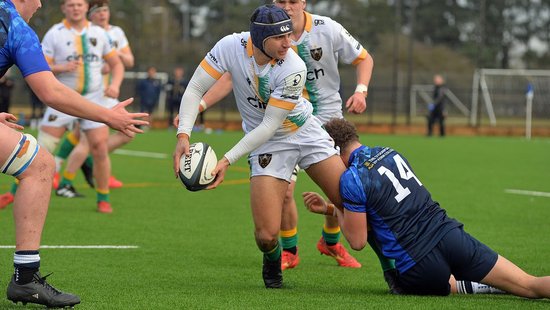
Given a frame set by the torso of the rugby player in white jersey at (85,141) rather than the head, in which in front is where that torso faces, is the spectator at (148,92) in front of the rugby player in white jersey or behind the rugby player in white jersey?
behind

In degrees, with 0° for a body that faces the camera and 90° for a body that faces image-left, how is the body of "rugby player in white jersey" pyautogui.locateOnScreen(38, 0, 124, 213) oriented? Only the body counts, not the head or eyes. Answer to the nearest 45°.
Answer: approximately 0°

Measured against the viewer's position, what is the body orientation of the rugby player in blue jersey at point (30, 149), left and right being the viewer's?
facing to the right of the viewer

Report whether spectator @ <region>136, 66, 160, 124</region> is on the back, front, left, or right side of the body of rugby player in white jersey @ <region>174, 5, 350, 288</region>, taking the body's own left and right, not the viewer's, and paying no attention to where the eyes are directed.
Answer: back

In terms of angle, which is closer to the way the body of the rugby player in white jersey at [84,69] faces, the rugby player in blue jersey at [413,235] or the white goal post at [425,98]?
the rugby player in blue jersey

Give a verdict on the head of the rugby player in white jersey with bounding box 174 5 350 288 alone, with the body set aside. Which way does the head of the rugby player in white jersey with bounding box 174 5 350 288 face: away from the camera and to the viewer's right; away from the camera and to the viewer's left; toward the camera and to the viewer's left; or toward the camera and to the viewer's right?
toward the camera and to the viewer's right

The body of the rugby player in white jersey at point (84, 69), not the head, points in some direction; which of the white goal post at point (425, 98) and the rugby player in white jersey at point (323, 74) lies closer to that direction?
the rugby player in white jersey

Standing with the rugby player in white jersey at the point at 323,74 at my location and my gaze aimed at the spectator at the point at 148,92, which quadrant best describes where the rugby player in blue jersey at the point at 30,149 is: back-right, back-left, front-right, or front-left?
back-left

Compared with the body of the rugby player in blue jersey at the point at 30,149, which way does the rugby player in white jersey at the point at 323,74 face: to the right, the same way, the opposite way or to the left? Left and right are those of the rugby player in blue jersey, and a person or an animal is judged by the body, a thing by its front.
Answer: to the right

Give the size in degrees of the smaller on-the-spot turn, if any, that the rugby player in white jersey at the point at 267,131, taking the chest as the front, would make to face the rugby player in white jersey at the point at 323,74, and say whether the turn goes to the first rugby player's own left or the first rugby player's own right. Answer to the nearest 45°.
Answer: approximately 135° to the first rugby player's own left

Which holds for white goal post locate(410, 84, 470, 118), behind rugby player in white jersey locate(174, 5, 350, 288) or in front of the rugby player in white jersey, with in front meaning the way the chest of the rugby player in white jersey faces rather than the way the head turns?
behind
